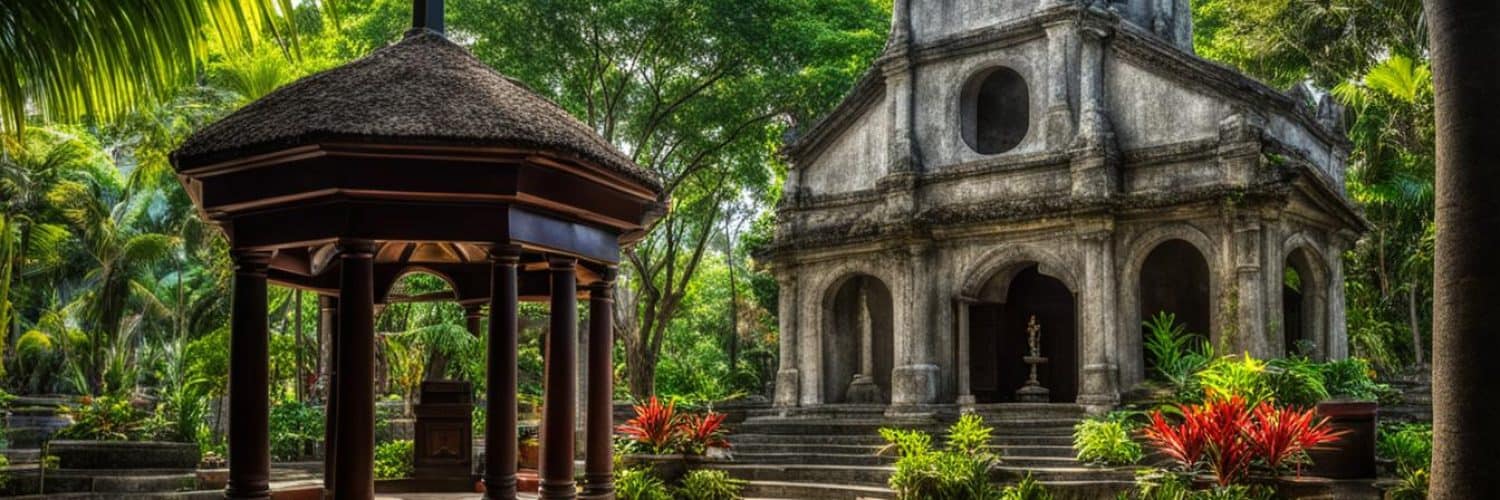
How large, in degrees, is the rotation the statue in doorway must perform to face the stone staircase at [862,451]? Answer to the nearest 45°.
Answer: approximately 45° to its right

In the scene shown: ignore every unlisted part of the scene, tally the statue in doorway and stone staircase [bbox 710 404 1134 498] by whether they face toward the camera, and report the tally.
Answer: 2

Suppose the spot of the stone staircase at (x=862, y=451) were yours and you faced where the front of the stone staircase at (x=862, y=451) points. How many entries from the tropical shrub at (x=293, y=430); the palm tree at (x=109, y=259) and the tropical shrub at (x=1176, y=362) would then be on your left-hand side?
1

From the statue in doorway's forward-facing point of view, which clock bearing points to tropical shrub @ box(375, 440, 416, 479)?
The tropical shrub is roughly at 1 o'clock from the statue in doorway.

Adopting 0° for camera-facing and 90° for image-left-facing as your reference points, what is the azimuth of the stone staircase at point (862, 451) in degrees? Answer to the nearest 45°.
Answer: approximately 0°

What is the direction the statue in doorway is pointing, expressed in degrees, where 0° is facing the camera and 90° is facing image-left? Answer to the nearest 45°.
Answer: approximately 0°

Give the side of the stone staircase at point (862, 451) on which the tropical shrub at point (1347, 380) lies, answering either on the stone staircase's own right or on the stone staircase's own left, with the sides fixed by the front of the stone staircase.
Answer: on the stone staircase's own left
